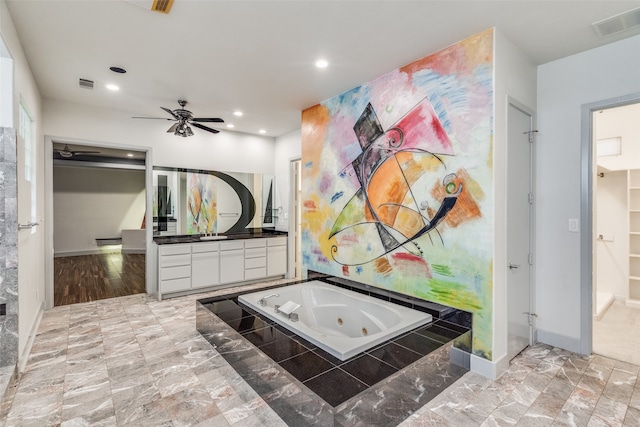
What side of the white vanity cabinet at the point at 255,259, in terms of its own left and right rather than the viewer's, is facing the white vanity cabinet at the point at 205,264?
right

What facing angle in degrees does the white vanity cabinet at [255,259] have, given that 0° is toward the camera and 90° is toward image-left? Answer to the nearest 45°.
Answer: approximately 315°

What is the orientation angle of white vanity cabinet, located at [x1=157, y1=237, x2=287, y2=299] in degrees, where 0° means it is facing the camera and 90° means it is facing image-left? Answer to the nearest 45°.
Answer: approximately 315°
